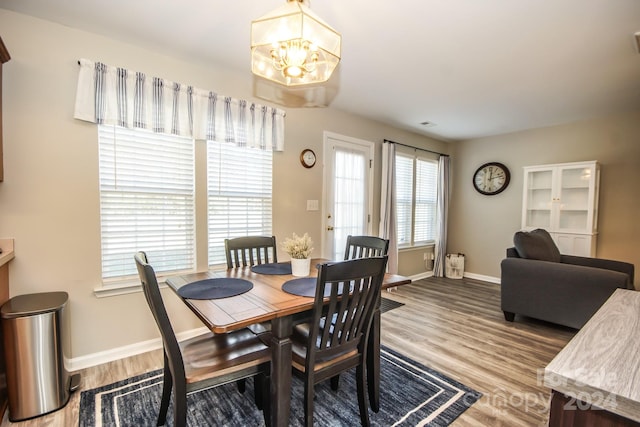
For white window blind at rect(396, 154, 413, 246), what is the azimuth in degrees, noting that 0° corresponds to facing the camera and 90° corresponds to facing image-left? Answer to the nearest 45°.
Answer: approximately 315°

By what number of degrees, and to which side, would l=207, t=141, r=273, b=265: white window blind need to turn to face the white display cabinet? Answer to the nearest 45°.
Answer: approximately 45° to its left

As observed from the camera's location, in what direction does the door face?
facing the viewer and to the right of the viewer

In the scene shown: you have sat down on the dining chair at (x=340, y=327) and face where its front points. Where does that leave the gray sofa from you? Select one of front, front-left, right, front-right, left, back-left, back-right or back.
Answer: right

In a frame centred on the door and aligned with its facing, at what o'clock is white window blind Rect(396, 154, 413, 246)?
The white window blind is roughly at 9 o'clock from the door.

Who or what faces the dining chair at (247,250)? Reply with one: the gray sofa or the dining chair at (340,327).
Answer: the dining chair at (340,327)

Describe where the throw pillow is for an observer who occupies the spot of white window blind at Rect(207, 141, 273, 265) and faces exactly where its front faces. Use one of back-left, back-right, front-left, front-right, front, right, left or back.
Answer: front-left

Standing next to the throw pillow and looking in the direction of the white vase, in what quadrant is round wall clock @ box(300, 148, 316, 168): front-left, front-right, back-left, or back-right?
front-right
